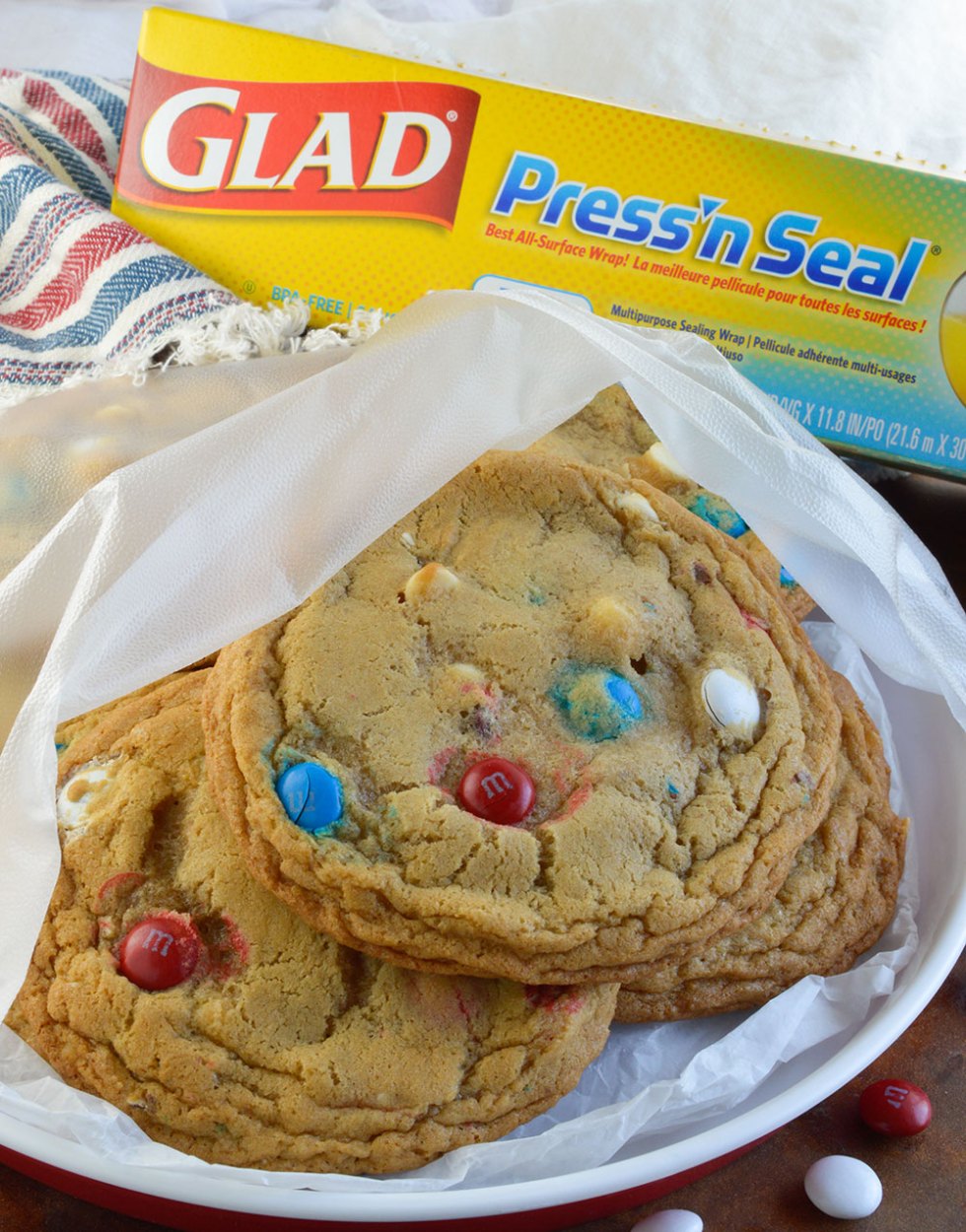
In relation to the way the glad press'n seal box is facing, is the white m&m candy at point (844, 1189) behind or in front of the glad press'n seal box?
in front

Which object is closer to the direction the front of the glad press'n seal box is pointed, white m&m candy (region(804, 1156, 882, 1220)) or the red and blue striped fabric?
the white m&m candy

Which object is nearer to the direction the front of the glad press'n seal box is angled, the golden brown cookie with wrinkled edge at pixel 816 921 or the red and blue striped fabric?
the golden brown cookie with wrinkled edge

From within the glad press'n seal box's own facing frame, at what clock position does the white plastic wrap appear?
The white plastic wrap is roughly at 12 o'clock from the glad press'n seal box.

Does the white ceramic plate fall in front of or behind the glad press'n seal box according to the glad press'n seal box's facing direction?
in front

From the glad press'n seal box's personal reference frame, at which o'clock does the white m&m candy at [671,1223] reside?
The white m&m candy is roughly at 11 o'clock from the glad press'n seal box.

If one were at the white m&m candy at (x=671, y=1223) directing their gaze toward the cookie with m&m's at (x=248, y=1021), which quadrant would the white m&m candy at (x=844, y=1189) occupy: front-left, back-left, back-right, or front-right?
back-right

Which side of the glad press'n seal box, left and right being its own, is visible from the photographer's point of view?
front

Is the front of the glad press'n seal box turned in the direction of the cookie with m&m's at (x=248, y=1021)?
yes

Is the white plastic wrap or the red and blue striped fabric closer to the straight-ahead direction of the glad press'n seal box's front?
the white plastic wrap

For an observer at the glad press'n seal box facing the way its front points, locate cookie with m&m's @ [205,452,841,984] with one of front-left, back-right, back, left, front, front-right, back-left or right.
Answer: front

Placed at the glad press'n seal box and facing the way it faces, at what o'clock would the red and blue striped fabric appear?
The red and blue striped fabric is roughly at 3 o'clock from the glad press'n seal box.

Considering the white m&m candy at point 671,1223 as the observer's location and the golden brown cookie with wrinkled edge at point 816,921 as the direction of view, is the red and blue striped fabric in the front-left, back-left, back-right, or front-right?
front-left
